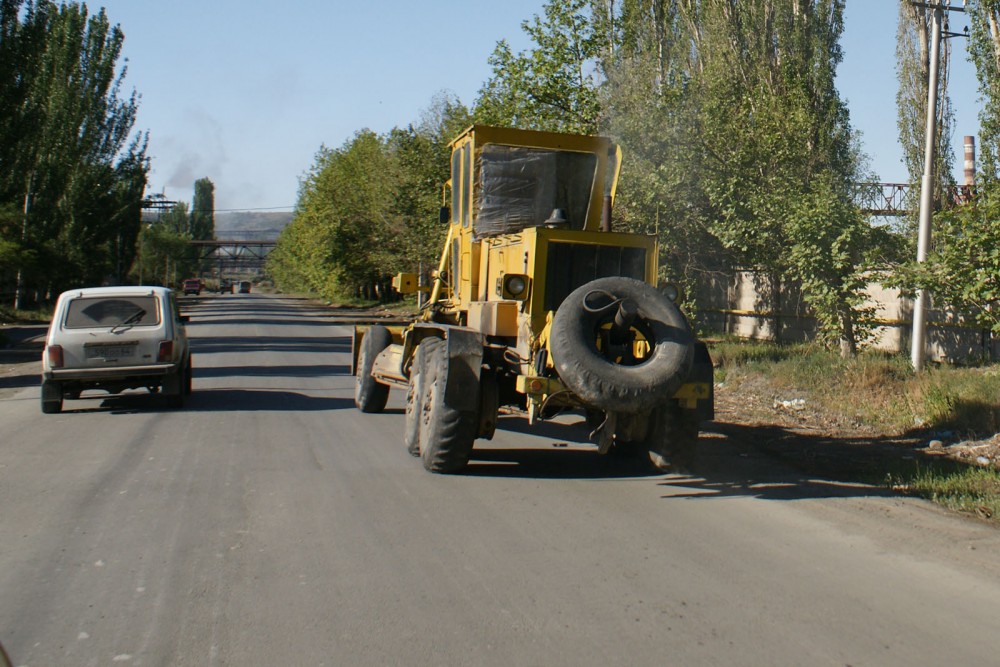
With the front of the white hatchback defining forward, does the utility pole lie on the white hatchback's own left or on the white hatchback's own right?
on the white hatchback's own right

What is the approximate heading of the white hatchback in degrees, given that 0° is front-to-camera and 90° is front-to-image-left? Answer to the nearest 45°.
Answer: approximately 180°

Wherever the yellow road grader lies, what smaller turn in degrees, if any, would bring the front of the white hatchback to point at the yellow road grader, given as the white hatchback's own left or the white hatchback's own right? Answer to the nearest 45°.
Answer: approximately 135° to the white hatchback's own right

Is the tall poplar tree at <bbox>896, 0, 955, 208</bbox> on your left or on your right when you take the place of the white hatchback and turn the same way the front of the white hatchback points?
on your right

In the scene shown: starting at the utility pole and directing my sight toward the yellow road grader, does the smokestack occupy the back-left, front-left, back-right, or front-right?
back-right

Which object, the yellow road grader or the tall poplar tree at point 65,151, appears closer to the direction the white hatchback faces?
the tall poplar tree

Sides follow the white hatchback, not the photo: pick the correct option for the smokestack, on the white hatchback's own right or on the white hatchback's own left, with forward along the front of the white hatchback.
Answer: on the white hatchback's own right

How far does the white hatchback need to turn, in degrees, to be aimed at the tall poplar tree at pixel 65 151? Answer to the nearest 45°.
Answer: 0° — it already faces it

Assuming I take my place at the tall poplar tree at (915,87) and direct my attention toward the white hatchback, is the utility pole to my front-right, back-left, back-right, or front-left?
front-left
